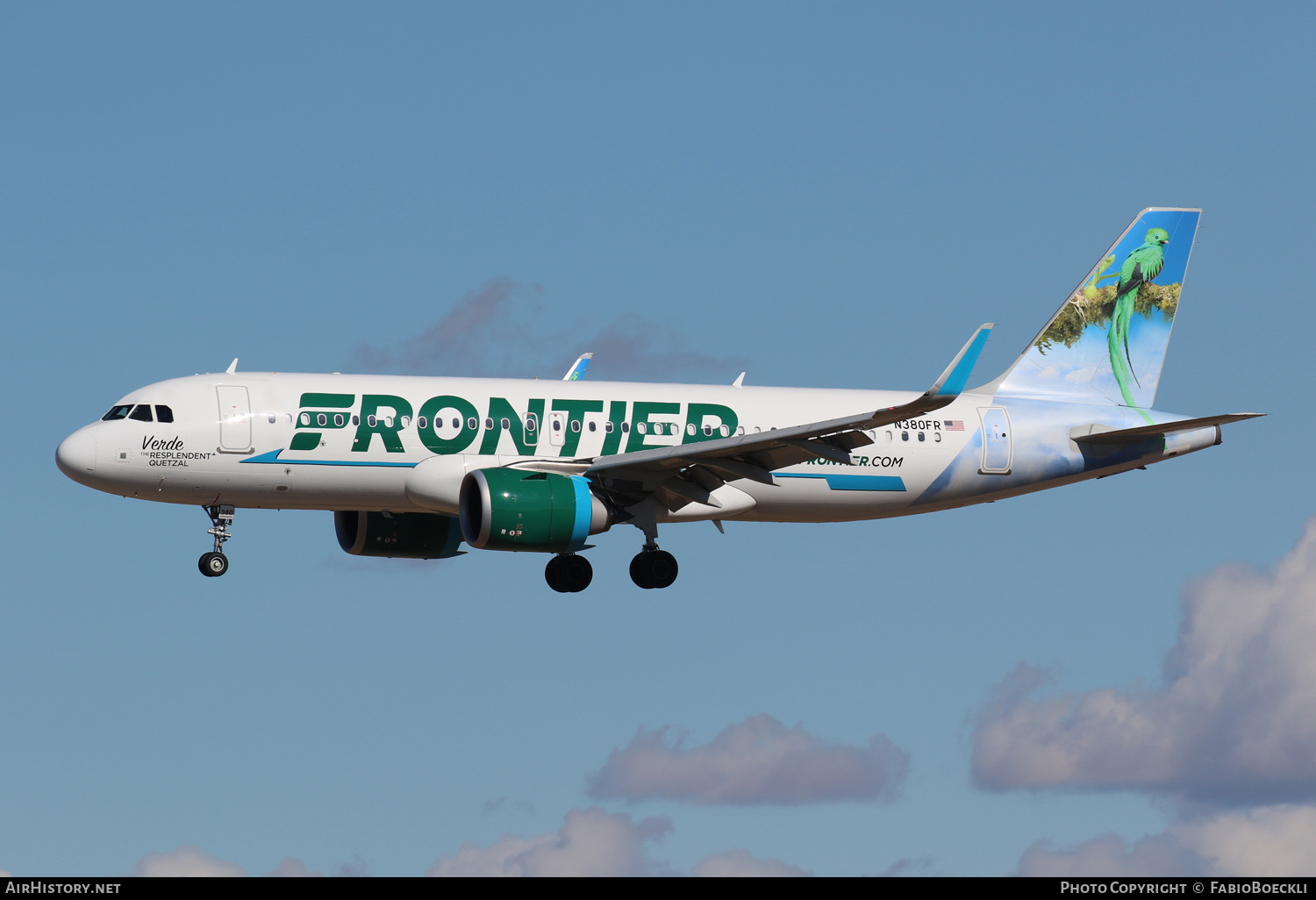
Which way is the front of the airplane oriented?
to the viewer's left
